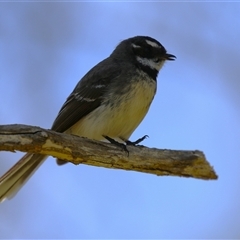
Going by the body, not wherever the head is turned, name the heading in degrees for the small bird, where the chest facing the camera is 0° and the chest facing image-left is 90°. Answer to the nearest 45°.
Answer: approximately 270°
